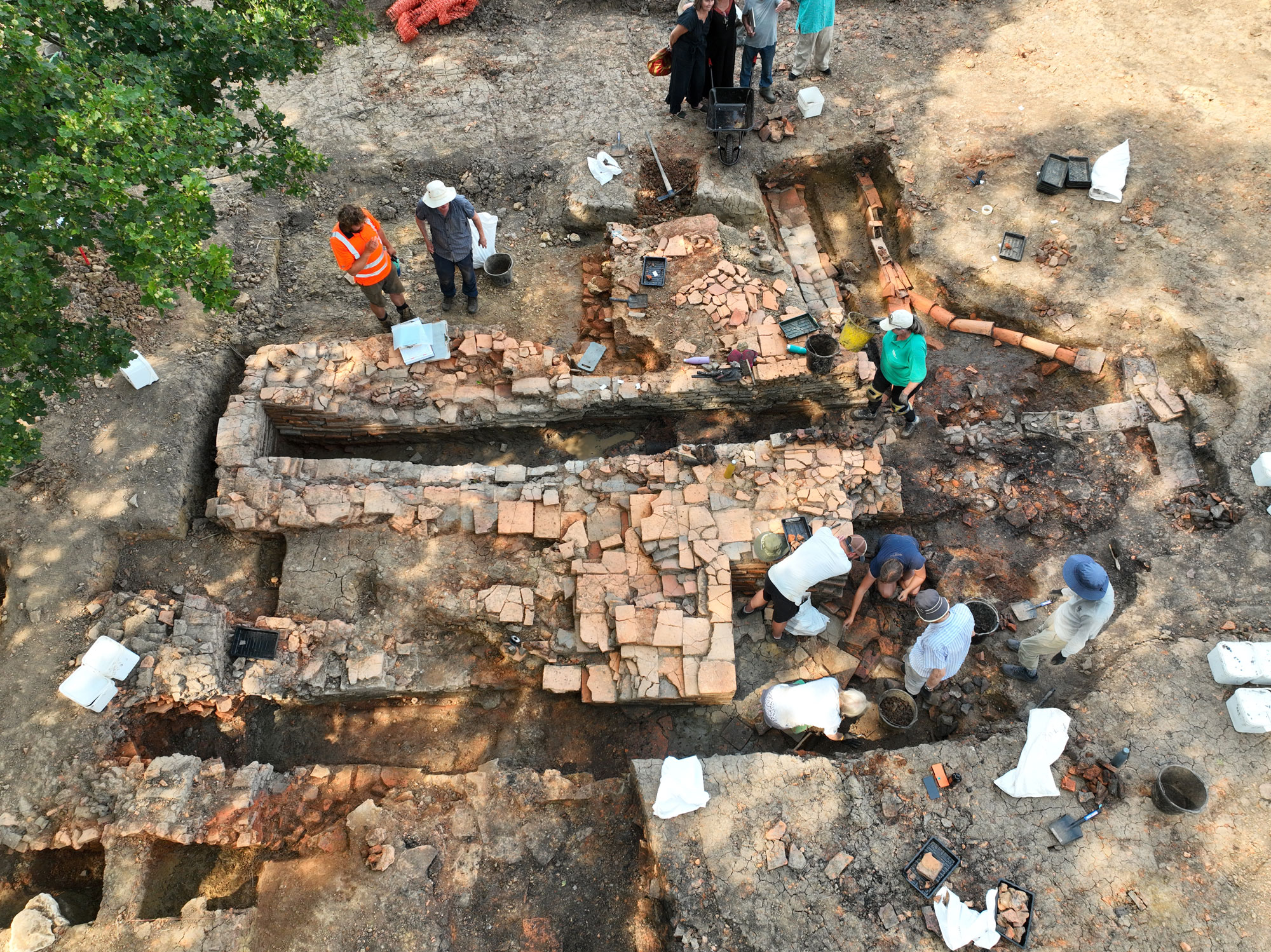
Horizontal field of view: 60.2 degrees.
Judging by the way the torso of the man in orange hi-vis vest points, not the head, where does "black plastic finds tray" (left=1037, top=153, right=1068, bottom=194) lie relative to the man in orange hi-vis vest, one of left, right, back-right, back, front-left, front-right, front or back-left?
front-left

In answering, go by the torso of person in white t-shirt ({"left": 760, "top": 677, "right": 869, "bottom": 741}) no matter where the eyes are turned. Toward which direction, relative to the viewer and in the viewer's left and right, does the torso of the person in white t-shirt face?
facing to the right of the viewer

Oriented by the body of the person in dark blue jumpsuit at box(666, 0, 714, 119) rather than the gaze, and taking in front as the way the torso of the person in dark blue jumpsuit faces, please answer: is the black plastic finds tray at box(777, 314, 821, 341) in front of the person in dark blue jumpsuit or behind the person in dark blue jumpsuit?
in front

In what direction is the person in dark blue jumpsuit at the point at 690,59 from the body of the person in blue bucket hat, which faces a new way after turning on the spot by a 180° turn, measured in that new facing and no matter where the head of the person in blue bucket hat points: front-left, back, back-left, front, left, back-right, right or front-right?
back-left

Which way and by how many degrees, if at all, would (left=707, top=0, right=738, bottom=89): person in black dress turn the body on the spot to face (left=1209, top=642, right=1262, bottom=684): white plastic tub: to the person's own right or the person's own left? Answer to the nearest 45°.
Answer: approximately 45° to the person's own left

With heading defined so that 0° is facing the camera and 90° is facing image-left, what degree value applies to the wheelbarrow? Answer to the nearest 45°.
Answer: approximately 0°

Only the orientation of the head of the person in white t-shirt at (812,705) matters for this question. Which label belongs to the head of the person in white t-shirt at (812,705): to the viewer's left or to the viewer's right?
to the viewer's right

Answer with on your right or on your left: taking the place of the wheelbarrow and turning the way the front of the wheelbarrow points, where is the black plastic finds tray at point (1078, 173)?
on your left

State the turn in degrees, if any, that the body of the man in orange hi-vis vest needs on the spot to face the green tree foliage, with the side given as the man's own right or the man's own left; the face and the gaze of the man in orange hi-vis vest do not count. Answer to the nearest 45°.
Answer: approximately 90° to the man's own right

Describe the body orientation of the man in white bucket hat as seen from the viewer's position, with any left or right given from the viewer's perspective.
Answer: facing the viewer

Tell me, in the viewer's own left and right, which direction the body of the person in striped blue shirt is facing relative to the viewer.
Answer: facing away from the viewer and to the left of the viewer

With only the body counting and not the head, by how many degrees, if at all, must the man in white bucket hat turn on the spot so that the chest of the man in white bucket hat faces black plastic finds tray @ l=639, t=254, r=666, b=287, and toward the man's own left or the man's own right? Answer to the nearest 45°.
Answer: approximately 90° to the man's own left

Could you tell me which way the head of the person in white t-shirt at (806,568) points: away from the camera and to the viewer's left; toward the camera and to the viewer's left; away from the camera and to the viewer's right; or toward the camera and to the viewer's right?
away from the camera and to the viewer's right

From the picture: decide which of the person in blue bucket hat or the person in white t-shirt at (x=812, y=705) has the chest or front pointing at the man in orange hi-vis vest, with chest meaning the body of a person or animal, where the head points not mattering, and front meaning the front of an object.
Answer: the person in blue bucket hat

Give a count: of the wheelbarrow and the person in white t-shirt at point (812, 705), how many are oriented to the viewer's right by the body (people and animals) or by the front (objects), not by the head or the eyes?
1

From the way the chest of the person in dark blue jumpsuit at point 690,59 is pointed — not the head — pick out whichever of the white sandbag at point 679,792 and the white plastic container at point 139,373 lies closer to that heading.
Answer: the white sandbag

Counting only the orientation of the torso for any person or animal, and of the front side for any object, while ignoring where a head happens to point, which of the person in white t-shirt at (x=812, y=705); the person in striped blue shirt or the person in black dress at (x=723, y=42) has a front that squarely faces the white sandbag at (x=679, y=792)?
the person in black dress

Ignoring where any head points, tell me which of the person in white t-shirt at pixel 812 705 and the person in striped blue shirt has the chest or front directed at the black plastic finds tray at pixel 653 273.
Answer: the person in striped blue shirt

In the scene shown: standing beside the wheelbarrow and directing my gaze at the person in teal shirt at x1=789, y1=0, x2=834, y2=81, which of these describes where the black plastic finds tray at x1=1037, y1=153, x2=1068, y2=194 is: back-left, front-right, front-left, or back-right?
front-right

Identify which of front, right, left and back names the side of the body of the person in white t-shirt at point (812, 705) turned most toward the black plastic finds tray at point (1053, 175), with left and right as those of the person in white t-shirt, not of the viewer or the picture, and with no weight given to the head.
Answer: left
